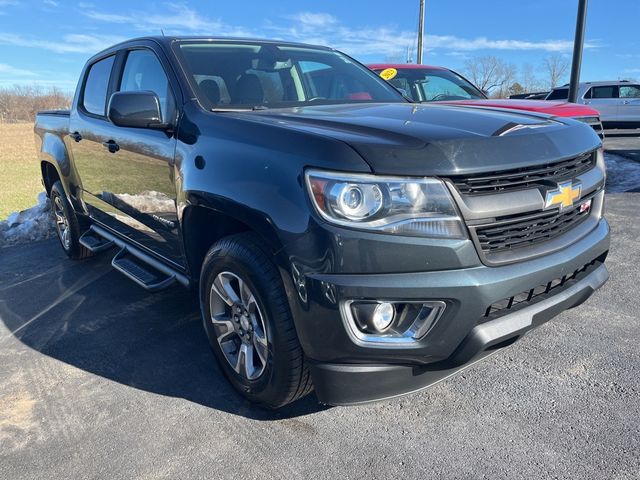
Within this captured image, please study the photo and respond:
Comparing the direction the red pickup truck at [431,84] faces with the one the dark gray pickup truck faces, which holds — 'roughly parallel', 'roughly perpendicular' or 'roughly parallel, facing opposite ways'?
roughly parallel

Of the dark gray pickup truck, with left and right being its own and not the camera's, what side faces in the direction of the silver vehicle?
left

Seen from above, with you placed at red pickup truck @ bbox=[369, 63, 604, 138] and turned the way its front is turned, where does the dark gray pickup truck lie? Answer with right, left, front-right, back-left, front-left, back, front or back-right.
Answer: front-right

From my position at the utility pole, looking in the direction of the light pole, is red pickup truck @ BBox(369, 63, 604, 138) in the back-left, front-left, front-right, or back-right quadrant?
front-right

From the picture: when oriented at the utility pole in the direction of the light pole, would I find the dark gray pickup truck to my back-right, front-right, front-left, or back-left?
front-right

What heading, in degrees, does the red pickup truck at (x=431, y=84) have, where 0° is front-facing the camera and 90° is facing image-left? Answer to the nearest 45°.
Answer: approximately 315°

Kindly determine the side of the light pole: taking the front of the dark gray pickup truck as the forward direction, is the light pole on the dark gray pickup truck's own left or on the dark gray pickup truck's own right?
on the dark gray pickup truck's own left

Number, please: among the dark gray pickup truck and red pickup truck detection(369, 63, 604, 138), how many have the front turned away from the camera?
0

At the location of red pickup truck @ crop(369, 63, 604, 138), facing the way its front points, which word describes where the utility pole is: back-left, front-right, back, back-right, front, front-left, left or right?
back-left

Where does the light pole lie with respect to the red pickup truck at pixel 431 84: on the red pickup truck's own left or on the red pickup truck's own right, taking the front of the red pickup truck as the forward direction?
on the red pickup truck's own left

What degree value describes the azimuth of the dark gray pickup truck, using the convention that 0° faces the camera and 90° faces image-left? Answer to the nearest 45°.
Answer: approximately 315°

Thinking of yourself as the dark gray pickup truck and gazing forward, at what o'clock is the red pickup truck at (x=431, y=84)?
The red pickup truck is roughly at 8 o'clock from the dark gray pickup truck.

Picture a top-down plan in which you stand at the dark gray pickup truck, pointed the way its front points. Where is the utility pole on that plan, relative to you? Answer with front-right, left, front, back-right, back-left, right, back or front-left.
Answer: back-left
